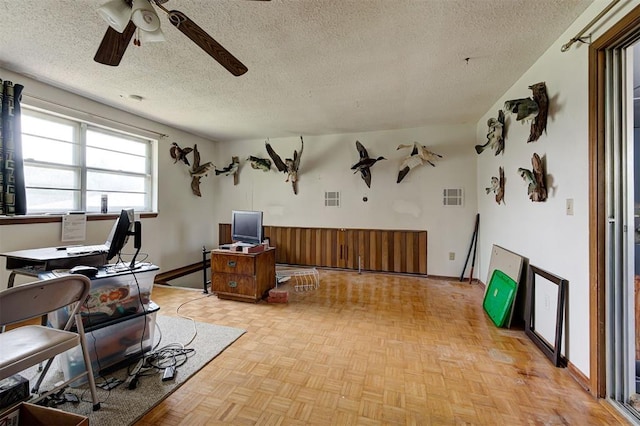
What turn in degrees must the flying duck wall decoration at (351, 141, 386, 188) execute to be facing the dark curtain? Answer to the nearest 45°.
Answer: approximately 135° to its right

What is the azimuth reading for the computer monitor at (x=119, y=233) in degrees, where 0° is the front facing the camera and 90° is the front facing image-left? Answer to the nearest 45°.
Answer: approximately 90°

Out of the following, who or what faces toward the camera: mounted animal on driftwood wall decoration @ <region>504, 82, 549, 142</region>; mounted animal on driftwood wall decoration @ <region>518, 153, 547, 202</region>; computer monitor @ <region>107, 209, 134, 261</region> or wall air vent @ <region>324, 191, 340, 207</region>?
the wall air vent

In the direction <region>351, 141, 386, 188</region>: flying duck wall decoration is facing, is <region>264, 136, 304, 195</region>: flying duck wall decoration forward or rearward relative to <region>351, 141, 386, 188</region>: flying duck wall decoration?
rearward

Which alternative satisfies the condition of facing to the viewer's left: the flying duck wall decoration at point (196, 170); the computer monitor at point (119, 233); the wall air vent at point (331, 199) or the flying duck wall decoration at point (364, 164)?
the computer monitor

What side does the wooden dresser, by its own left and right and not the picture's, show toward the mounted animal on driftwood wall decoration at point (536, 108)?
left

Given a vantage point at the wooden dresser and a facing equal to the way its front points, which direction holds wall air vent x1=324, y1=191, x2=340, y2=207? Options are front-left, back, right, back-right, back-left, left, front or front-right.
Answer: back

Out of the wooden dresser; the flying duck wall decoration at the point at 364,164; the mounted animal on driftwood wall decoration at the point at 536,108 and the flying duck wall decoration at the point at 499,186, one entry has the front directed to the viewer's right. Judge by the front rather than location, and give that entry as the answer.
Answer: the flying duck wall decoration at the point at 364,164

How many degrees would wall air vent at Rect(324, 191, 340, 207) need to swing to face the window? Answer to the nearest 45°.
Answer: approximately 45° to its right
